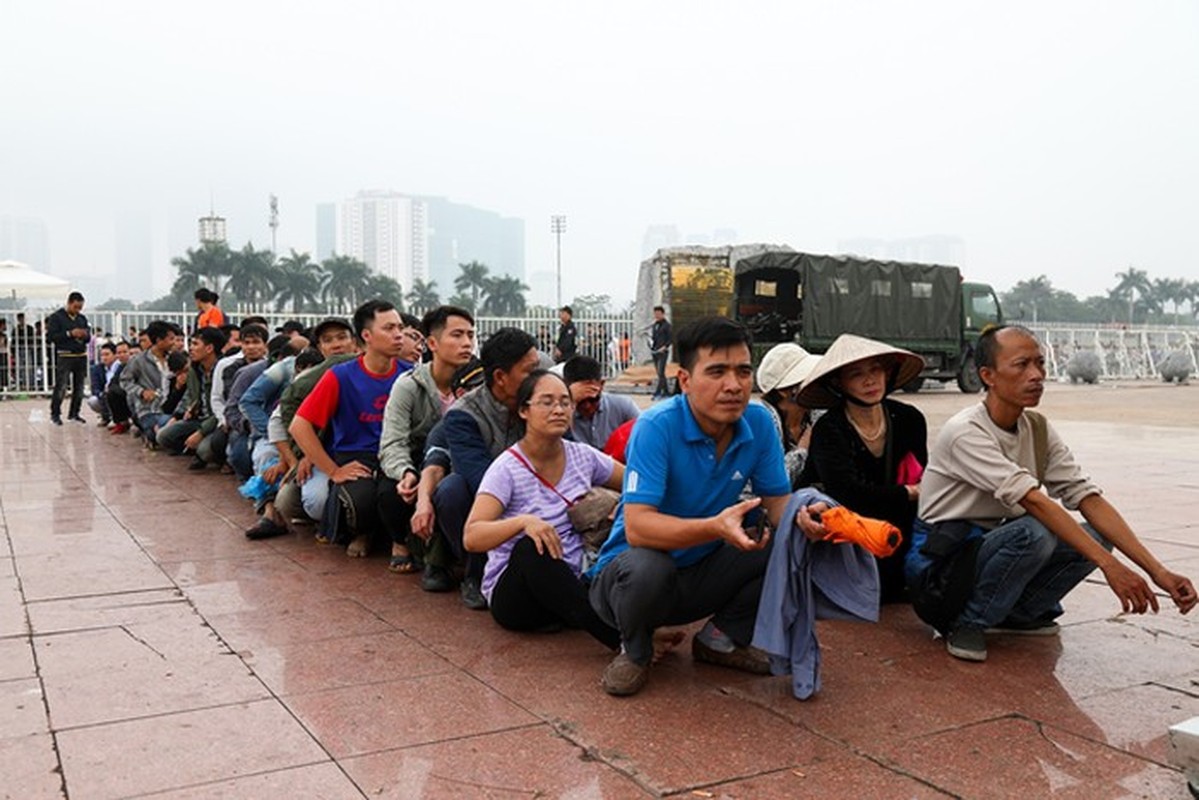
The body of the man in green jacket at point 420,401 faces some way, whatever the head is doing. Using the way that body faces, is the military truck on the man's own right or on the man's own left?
on the man's own left

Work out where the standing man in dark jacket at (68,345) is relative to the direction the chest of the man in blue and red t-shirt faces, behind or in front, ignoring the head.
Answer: behind

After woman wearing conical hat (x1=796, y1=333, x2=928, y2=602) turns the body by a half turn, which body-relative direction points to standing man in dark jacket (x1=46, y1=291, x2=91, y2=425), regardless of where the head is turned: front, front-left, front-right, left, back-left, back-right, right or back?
front

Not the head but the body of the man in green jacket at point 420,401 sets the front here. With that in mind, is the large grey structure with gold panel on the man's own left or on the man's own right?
on the man's own left

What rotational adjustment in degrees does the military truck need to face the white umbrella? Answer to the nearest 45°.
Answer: approximately 135° to its left

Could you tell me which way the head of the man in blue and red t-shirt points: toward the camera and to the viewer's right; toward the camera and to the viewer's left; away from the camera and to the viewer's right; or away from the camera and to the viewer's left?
toward the camera and to the viewer's right
